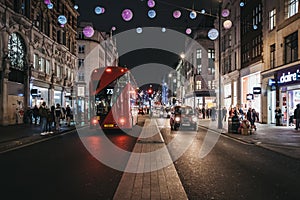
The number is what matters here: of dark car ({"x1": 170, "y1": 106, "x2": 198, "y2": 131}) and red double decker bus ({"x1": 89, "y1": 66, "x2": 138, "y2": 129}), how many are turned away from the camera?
1

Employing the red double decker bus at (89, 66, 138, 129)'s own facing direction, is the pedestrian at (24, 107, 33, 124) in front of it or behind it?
in front

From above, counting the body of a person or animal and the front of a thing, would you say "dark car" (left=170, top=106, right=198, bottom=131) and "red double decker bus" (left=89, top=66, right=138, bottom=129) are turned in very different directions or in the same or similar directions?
very different directions

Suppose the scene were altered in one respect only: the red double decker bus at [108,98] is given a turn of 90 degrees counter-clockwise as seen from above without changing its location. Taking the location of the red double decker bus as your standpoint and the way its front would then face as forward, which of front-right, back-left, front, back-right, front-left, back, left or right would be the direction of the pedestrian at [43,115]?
front

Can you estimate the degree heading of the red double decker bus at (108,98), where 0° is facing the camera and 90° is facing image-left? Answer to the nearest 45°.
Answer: approximately 180°

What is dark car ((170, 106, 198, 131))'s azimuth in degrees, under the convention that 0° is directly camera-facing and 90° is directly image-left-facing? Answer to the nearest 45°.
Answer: approximately 0°

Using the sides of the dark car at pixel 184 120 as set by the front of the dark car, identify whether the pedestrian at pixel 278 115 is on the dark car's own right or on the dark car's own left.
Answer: on the dark car's own left

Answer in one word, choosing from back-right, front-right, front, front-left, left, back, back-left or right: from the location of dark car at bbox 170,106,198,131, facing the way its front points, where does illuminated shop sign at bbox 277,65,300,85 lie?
left

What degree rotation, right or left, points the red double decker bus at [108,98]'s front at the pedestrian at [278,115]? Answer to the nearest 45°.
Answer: approximately 90° to its right

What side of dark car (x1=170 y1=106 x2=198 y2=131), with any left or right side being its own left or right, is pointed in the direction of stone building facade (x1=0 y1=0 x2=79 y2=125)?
right
